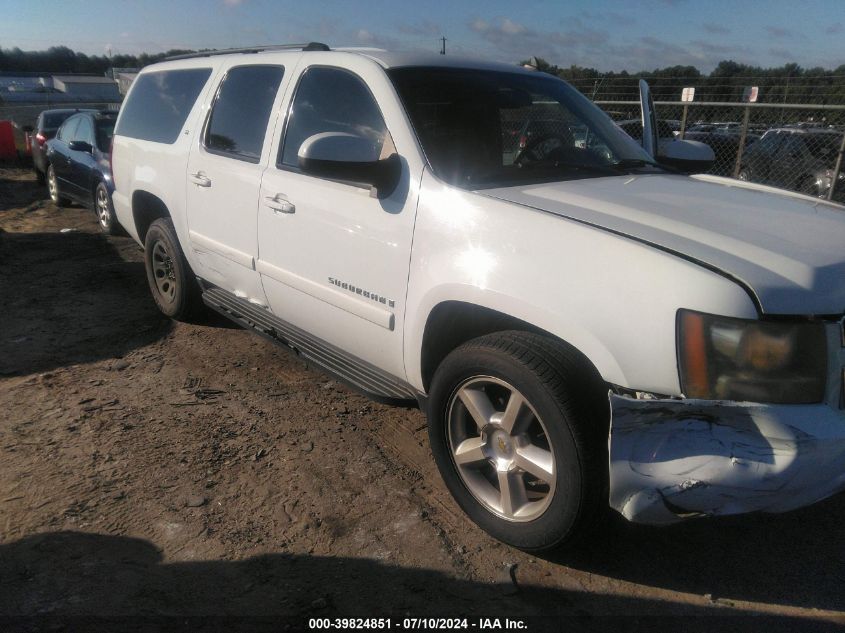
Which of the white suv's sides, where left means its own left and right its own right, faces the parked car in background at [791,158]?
left

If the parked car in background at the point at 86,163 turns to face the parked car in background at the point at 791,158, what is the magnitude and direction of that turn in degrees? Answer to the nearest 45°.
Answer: approximately 45° to its left

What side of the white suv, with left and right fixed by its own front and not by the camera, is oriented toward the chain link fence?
left

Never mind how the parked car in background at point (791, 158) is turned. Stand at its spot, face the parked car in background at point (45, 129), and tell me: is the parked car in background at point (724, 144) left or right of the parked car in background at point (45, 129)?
right

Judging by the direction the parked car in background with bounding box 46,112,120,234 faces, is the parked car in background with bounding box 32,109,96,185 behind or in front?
behind

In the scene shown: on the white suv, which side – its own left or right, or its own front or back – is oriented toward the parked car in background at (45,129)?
back

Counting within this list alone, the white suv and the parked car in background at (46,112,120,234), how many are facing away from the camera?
0

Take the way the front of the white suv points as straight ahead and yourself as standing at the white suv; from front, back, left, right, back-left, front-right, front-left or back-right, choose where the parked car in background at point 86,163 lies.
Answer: back

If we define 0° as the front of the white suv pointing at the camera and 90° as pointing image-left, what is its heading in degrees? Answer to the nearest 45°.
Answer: approximately 315°
